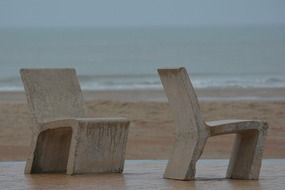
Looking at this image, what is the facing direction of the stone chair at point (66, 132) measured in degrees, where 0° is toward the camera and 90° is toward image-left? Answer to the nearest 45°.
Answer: approximately 315°

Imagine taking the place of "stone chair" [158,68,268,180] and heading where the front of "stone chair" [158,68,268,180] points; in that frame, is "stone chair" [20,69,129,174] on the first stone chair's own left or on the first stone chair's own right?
on the first stone chair's own left

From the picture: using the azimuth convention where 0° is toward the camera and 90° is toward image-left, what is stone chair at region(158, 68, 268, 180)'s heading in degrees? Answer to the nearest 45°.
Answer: approximately 225°
